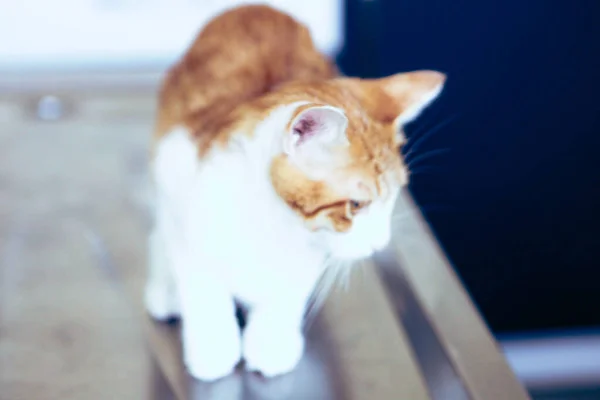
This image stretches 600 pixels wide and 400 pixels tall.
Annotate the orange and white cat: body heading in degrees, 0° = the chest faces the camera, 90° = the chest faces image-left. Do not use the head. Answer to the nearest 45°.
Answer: approximately 315°
